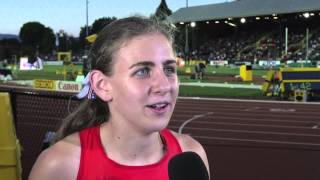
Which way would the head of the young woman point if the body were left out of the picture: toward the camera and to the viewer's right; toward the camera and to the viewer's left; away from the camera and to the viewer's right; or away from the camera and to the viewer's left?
toward the camera and to the viewer's right

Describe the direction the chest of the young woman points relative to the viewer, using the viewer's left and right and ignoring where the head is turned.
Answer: facing the viewer and to the right of the viewer
